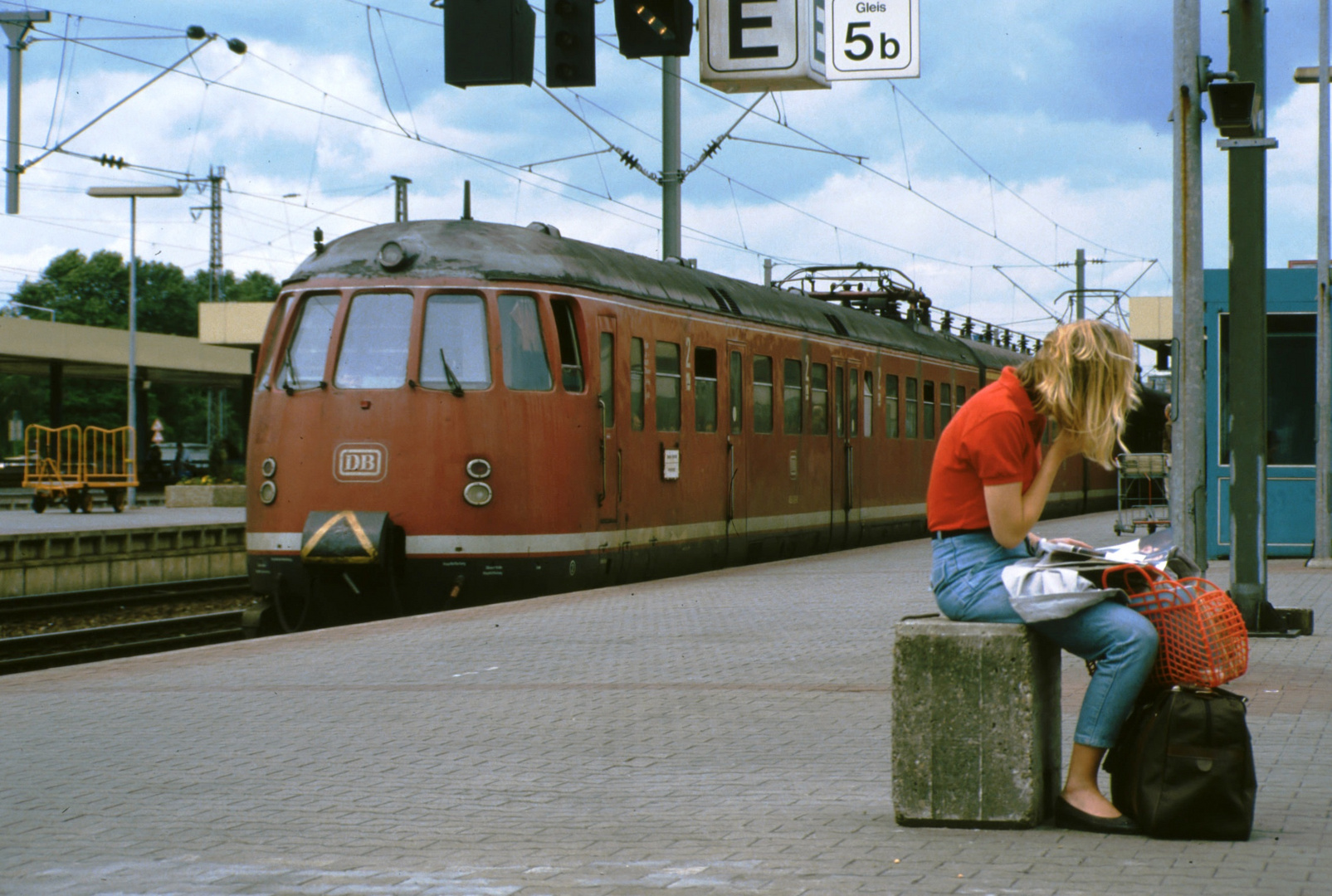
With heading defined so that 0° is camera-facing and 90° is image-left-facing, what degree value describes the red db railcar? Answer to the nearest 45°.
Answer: approximately 45°

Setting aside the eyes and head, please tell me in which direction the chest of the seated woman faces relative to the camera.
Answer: to the viewer's right

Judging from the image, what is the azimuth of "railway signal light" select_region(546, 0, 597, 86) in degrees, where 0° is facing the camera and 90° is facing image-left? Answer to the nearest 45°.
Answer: approximately 0°

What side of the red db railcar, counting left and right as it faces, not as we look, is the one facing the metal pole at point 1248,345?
left

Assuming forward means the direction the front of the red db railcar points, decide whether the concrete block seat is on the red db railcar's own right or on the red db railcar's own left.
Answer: on the red db railcar's own left

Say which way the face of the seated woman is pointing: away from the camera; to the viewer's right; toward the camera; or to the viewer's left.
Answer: to the viewer's right
